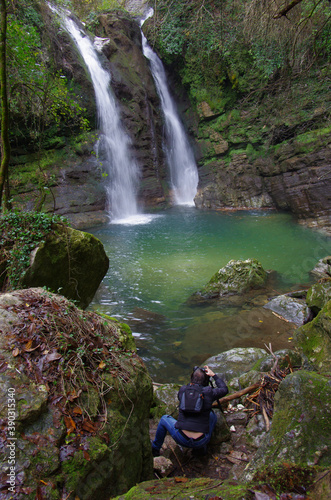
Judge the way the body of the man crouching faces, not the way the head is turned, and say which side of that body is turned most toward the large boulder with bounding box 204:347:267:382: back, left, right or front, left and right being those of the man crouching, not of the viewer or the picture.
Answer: front

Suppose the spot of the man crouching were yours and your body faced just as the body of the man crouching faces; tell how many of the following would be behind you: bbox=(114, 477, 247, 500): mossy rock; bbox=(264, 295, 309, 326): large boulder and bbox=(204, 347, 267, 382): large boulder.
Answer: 1

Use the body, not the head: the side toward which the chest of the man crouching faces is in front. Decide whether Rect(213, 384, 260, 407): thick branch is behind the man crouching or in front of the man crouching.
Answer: in front

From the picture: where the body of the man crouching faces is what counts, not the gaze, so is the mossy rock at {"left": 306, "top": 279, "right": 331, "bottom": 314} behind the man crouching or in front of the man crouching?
in front

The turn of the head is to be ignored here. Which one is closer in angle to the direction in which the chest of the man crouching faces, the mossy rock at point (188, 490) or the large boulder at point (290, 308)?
the large boulder

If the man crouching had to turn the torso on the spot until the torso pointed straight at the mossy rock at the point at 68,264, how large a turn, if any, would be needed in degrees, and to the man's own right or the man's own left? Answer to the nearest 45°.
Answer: approximately 45° to the man's own left

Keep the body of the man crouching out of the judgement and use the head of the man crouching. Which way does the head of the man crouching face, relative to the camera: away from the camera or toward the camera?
away from the camera

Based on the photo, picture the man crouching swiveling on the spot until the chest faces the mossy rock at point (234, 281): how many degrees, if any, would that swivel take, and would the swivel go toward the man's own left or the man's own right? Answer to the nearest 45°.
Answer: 0° — they already face it

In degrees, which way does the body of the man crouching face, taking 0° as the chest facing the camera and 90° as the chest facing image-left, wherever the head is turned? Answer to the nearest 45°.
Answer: approximately 180°
